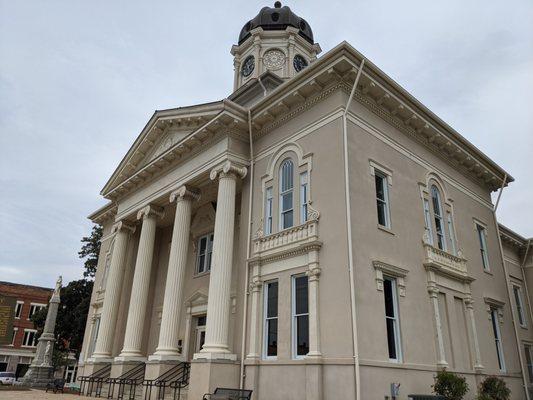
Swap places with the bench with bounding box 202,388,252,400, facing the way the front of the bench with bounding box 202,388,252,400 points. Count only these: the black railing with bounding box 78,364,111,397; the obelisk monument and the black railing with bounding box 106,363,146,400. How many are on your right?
3

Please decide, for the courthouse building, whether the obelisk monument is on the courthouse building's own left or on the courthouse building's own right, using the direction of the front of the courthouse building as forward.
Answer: on the courthouse building's own right

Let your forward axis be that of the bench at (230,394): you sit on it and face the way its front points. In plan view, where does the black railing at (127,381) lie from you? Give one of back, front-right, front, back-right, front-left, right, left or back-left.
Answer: right

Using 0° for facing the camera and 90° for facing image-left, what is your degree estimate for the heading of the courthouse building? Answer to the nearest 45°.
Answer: approximately 45°

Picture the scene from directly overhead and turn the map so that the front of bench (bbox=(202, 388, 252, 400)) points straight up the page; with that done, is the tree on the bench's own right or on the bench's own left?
on the bench's own right

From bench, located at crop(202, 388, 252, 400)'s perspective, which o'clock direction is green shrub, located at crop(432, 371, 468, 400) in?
The green shrub is roughly at 8 o'clock from the bench.

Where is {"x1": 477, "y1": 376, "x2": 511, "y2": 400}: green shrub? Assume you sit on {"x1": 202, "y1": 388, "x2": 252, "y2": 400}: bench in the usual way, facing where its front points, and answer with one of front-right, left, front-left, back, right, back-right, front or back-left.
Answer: back-left

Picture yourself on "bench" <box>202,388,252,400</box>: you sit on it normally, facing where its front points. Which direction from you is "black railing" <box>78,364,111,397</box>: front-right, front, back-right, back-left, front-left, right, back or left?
right

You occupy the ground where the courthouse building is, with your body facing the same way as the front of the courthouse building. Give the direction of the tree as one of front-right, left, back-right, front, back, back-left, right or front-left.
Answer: right

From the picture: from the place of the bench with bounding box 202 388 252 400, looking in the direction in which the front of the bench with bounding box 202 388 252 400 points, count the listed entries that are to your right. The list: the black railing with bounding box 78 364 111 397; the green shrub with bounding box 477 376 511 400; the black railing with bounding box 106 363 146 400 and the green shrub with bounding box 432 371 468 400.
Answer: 2

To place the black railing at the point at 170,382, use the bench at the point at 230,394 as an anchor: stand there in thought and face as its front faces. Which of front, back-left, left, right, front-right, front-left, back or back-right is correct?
right
